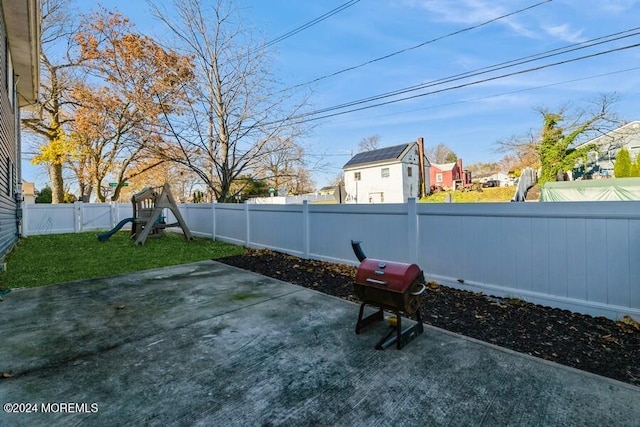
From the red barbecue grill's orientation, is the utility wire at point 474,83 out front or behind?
behind

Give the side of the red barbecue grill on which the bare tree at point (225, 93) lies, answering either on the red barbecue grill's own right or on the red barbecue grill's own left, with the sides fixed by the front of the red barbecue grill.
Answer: on the red barbecue grill's own right

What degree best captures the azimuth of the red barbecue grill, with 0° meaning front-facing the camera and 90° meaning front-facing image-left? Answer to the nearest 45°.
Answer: approximately 45°

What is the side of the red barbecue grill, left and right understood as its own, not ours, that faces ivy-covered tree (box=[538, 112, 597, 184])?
back

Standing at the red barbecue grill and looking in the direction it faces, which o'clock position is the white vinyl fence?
The white vinyl fence is roughly at 6 o'clock from the red barbecue grill.

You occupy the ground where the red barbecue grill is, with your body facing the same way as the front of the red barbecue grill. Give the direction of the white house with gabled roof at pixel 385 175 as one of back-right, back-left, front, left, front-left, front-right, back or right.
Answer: back-right

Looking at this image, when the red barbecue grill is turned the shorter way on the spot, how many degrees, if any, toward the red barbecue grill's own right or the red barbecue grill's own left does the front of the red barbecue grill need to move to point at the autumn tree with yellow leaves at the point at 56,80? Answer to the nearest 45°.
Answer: approximately 90° to the red barbecue grill's own right

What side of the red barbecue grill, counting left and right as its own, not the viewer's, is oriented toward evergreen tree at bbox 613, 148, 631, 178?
back

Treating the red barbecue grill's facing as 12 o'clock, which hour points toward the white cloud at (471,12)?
The white cloud is roughly at 5 o'clock from the red barbecue grill.

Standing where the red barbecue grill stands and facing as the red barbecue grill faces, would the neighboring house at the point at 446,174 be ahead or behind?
behind

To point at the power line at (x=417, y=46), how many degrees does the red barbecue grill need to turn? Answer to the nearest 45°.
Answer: approximately 135° to its right

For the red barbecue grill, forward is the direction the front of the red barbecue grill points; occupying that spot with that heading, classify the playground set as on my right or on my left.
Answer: on my right

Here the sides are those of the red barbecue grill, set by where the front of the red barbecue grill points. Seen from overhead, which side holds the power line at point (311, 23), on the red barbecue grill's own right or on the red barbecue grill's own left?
on the red barbecue grill's own right
